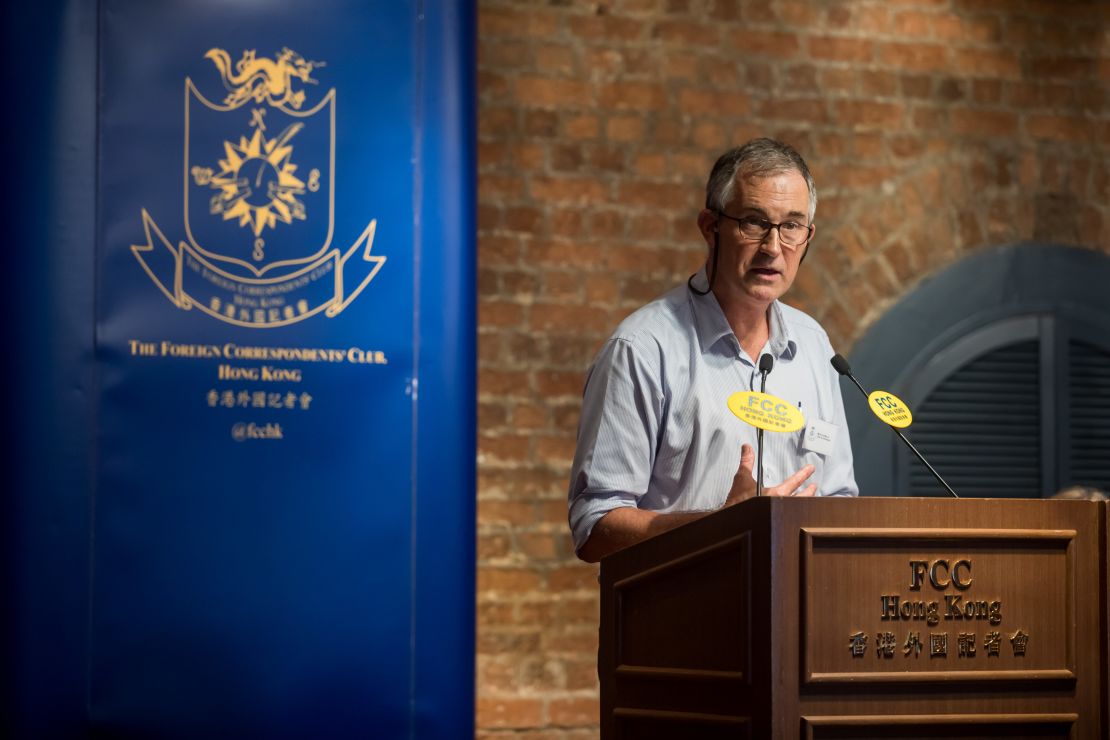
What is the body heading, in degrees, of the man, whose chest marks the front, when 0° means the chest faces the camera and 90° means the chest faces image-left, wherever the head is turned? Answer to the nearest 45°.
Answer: approximately 315°

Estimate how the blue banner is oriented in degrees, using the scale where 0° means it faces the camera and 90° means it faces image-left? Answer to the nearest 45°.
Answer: approximately 0°

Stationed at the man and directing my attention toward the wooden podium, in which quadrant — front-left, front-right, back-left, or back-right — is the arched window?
back-left

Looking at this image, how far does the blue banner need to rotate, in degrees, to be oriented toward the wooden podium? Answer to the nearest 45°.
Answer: approximately 45° to its left
